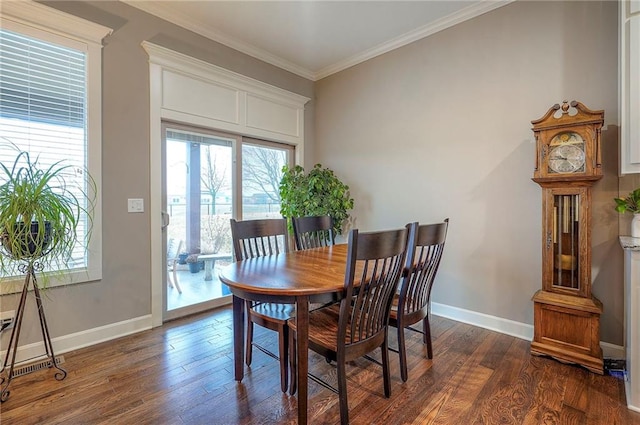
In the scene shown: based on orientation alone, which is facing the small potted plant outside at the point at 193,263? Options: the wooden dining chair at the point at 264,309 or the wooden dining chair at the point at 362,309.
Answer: the wooden dining chair at the point at 362,309

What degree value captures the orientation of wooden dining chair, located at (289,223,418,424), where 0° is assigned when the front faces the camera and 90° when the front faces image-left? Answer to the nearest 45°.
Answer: approximately 135°

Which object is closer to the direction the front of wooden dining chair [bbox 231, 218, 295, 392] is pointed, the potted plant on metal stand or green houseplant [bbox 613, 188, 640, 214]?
the green houseplant

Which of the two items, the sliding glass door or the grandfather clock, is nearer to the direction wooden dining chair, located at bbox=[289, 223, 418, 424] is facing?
the sliding glass door

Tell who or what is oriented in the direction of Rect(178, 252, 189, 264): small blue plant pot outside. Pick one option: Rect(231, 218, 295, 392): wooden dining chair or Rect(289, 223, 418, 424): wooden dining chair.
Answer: Rect(289, 223, 418, 424): wooden dining chair

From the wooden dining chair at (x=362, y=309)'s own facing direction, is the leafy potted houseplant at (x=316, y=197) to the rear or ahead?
ahead

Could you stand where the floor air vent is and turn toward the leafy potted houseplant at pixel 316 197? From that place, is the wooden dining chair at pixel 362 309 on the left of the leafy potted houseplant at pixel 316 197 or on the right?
right

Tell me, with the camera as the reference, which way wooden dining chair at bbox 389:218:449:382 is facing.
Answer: facing away from the viewer and to the left of the viewer

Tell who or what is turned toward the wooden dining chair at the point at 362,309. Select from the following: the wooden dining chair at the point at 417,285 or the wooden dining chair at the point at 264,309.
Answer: the wooden dining chair at the point at 264,309
